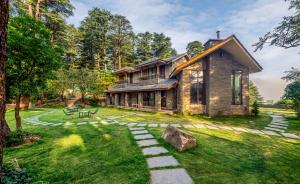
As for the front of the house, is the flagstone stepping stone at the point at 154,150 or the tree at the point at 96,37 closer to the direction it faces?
the flagstone stepping stone

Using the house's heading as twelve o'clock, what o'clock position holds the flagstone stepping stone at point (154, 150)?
The flagstone stepping stone is roughly at 11 o'clock from the house.

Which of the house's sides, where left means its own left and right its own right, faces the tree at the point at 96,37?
right

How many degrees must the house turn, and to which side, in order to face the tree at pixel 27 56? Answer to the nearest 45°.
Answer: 0° — it already faces it

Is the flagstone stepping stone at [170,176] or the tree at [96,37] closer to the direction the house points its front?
the flagstone stepping stone

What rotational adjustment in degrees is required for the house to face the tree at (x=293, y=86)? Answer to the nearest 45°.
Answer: approximately 135° to its left

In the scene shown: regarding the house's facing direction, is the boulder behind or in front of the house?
in front

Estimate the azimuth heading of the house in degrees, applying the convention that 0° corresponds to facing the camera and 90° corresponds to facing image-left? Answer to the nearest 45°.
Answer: approximately 45°

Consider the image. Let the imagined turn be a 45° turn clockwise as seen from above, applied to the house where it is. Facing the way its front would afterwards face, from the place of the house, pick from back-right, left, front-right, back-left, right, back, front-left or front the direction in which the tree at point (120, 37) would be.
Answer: front-right

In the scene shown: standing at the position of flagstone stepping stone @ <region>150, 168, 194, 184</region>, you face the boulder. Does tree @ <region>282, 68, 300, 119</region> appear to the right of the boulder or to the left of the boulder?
right
